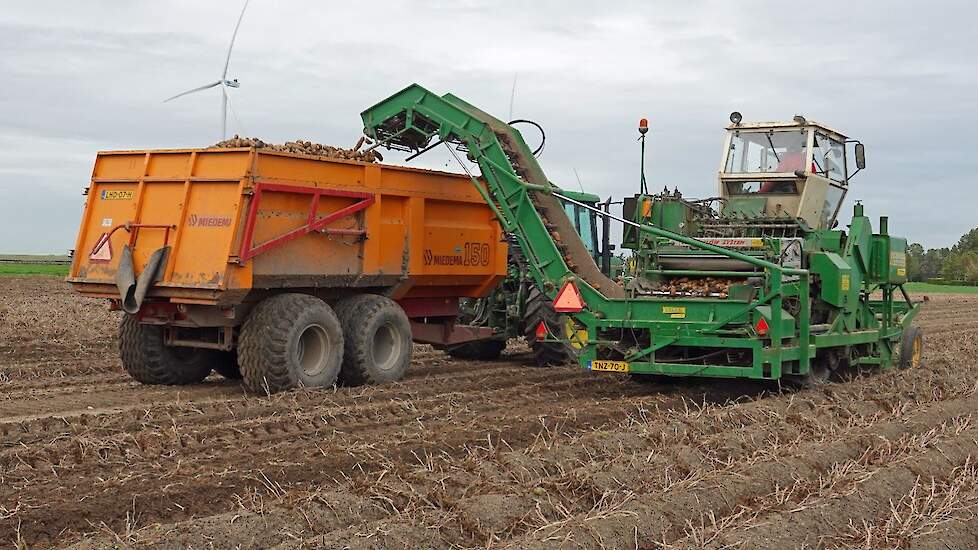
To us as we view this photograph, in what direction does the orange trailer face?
facing away from the viewer and to the right of the viewer
